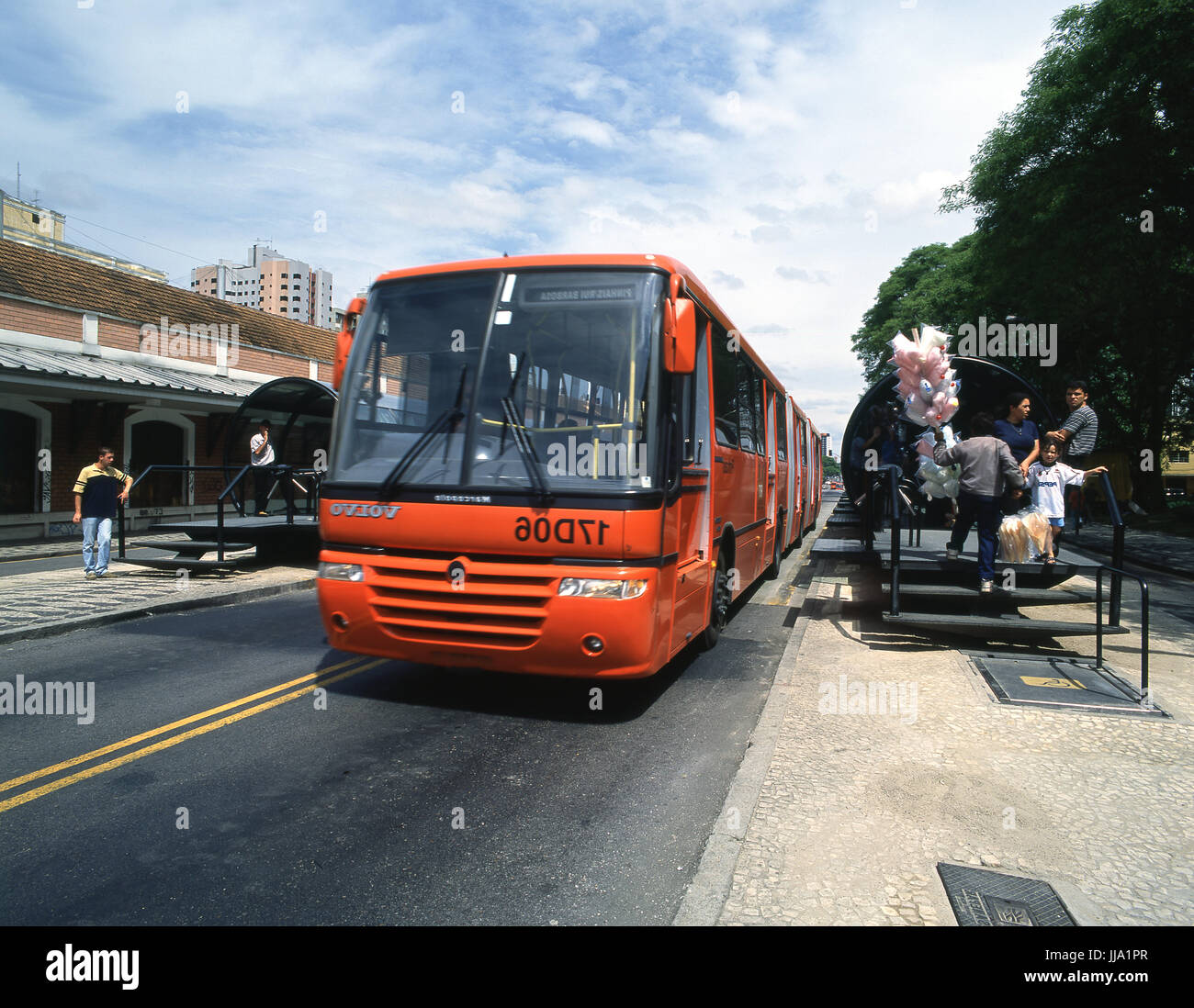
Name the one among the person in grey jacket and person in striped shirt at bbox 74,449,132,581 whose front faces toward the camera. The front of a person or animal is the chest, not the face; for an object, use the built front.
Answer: the person in striped shirt

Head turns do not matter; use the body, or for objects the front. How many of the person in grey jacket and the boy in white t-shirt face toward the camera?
1

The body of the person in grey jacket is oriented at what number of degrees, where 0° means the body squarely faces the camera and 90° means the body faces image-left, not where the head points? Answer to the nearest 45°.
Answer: approximately 180°

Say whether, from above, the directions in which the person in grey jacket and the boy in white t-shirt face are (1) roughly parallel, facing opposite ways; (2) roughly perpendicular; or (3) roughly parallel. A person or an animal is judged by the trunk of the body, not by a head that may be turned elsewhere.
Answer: roughly parallel, facing opposite ways

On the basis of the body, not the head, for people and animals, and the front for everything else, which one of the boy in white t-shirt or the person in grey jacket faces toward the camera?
the boy in white t-shirt

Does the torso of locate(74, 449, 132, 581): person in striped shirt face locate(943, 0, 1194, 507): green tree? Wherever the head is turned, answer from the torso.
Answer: no

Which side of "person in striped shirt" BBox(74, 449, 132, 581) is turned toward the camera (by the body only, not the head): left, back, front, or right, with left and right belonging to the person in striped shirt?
front

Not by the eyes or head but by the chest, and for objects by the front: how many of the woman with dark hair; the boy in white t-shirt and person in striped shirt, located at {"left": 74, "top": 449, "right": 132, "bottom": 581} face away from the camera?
0

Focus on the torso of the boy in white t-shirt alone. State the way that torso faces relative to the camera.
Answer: toward the camera

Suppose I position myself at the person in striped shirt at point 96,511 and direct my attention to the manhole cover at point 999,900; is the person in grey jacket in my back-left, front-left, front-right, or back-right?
front-left

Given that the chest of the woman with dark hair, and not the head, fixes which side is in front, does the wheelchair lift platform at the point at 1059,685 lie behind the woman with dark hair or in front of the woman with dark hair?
in front

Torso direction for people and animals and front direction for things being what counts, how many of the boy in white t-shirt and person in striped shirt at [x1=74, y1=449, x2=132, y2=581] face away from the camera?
0

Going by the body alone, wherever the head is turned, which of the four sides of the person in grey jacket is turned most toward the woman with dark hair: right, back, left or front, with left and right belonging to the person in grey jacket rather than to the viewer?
front

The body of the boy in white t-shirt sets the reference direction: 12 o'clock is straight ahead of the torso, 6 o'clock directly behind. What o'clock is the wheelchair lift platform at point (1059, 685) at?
The wheelchair lift platform is roughly at 12 o'clock from the boy in white t-shirt.

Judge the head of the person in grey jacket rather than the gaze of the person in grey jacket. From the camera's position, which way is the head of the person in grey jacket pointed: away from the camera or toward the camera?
away from the camera

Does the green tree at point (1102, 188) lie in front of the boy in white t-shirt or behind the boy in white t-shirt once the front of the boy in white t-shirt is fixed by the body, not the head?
behind
